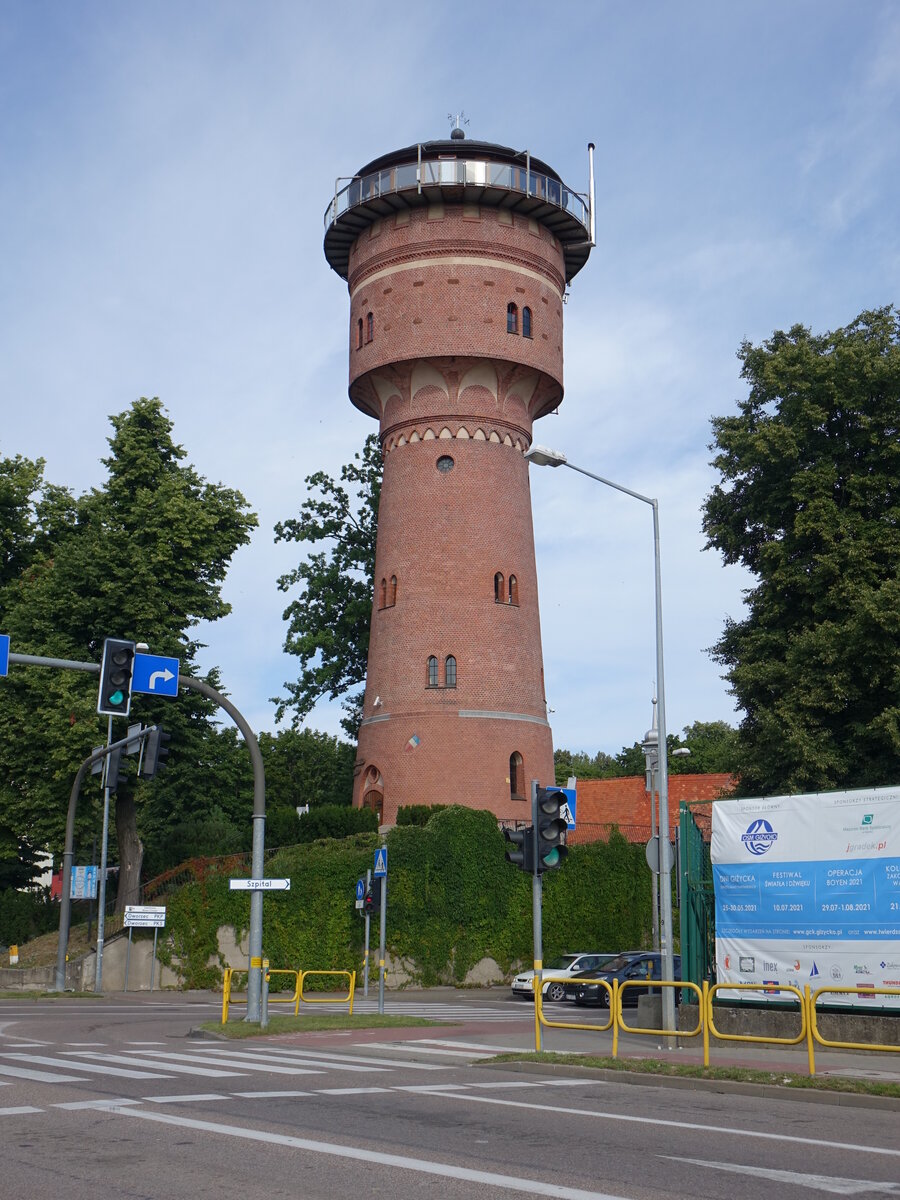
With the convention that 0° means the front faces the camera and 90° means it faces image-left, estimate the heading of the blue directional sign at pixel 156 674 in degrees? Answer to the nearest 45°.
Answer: approximately 0°

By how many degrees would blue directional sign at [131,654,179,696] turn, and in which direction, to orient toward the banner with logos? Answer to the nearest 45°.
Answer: approximately 45° to its left

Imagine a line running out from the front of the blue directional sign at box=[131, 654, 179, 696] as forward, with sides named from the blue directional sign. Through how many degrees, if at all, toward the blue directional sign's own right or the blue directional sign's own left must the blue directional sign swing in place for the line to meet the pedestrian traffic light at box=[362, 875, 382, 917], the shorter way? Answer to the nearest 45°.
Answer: approximately 135° to the blue directional sign's own left

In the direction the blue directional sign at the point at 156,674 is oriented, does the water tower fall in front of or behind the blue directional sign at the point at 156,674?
behind

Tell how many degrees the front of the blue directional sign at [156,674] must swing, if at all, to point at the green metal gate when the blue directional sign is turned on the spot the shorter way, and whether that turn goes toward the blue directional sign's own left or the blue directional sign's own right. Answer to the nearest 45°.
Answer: approximately 90° to the blue directional sign's own left
